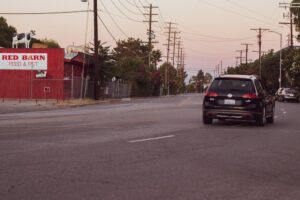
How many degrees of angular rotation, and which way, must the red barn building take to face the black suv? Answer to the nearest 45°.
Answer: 0° — it already faces it

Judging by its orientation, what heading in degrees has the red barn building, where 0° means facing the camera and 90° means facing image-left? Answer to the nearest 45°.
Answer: approximately 0°
